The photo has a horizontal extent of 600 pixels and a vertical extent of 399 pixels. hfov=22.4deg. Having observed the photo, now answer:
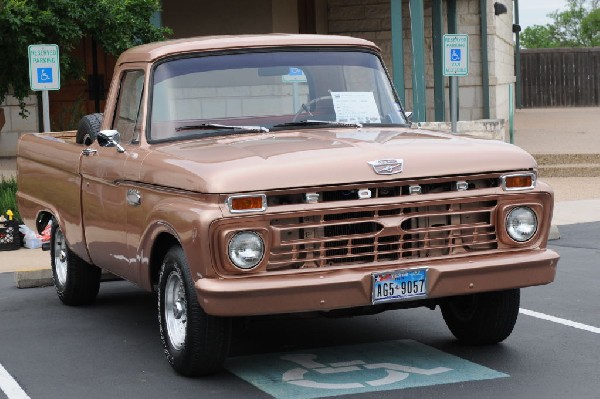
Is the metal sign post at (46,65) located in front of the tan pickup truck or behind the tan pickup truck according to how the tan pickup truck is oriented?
behind

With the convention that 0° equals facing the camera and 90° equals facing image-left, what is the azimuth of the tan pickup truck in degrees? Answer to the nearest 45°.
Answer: approximately 315°

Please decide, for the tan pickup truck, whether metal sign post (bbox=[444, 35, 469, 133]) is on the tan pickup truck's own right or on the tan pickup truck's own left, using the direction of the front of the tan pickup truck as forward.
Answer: on the tan pickup truck's own left

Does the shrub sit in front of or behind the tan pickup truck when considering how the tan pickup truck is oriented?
behind

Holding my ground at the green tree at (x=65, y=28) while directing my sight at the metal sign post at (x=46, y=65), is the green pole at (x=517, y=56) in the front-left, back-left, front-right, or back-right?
back-left
